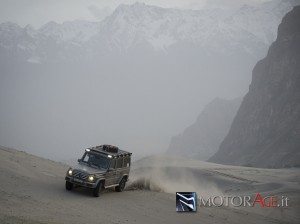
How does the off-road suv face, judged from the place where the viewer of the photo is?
facing the viewer and to the left of the viewer
